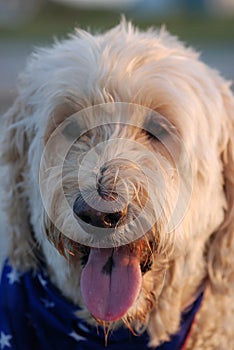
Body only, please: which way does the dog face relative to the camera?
toward the camera
